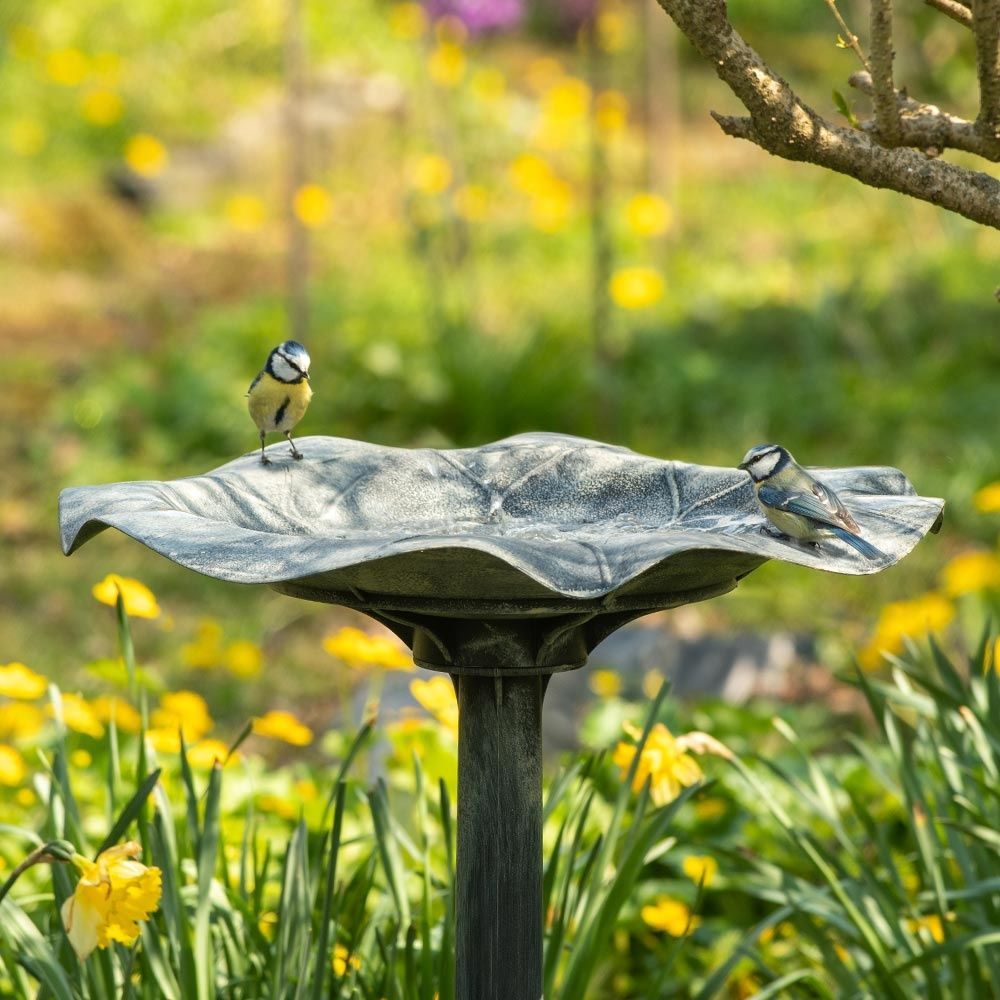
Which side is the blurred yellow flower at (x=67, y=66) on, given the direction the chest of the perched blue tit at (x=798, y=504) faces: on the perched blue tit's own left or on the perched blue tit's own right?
on the perched blue tit's own right

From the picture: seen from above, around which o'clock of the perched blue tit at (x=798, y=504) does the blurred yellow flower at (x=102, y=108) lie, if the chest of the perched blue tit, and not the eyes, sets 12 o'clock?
The blurred yellow flower is roughly at 2 o'clock from the perched blue tit.

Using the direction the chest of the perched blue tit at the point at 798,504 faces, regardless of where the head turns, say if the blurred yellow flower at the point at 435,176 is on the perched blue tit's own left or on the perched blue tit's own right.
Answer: on the perched blue tit's own right

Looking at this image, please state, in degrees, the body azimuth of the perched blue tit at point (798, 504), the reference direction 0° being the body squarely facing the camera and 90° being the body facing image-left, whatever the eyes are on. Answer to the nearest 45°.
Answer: approximately 90°

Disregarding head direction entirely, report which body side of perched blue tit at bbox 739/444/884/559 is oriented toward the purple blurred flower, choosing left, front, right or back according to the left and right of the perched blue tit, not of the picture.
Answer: right
